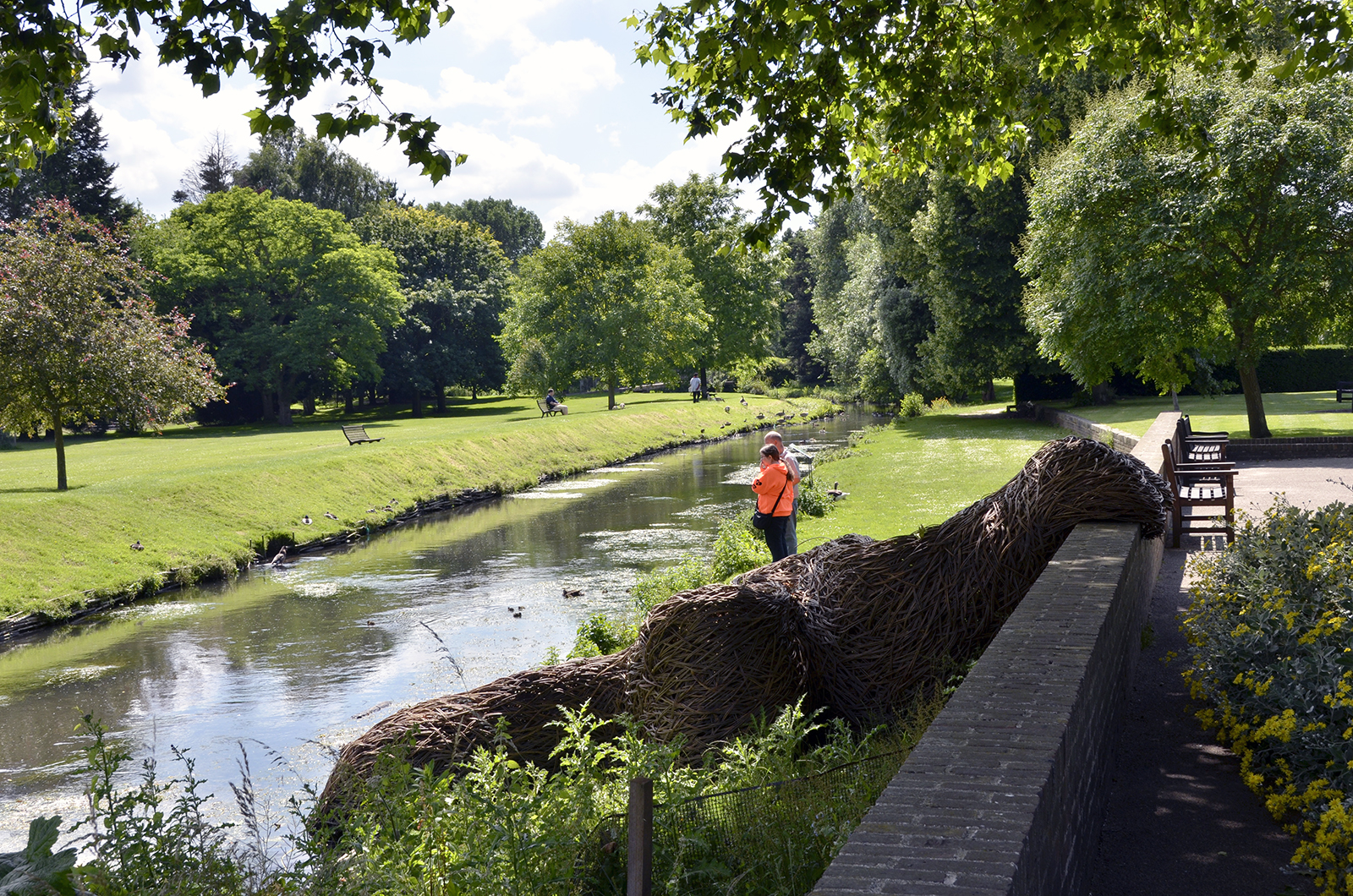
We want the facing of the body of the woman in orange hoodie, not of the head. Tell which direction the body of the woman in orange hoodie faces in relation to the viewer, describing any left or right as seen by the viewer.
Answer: facing to the left of the viewer

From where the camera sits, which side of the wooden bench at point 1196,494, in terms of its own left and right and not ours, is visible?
right

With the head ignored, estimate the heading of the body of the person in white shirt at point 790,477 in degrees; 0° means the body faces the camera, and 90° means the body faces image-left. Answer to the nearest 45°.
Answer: approximately 90°

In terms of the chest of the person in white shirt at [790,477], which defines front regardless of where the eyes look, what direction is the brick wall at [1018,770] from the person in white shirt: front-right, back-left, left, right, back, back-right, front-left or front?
left

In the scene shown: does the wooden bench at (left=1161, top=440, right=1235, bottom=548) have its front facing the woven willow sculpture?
no

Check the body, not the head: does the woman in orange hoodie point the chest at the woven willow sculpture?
no

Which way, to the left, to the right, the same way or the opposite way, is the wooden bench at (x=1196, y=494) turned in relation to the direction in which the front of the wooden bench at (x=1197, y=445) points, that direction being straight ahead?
the same way

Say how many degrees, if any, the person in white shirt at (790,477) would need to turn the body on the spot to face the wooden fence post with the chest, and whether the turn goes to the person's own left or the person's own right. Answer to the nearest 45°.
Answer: approximately 90° to the person's own left

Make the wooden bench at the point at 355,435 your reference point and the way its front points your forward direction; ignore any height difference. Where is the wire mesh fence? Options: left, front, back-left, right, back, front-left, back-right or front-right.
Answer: front-right

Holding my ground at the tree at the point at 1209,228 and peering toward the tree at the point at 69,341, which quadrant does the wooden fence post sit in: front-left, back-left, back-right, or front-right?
front-left

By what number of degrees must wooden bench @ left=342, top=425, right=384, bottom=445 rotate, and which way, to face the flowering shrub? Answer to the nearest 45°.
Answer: approximately 45° to its right

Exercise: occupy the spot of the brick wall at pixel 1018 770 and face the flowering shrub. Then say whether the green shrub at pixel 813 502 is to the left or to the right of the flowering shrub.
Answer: left

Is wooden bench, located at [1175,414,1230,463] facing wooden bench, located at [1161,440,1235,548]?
no

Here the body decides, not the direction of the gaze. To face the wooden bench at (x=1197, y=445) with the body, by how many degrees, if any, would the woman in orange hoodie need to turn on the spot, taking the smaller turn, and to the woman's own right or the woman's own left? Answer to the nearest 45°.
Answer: approximately 135° to the woman's own right
